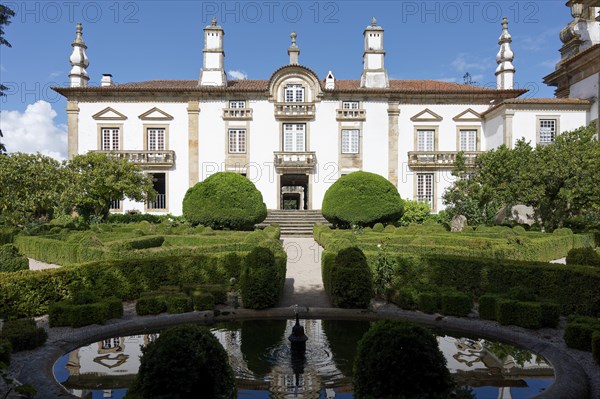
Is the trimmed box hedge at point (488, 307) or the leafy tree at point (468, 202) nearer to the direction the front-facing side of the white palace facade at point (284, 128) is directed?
the trimmed box hedge

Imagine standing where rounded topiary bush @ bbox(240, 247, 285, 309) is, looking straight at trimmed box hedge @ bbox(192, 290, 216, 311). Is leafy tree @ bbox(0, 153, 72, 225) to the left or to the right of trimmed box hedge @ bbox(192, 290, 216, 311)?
right

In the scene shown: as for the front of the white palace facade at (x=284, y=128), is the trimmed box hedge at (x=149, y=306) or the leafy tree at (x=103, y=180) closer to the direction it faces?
the trimmed box hedge

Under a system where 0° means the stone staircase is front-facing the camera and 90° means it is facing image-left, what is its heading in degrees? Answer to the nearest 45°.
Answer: approximately 0°

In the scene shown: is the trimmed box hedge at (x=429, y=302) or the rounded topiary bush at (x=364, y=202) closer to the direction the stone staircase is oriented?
the trimmed box hedge

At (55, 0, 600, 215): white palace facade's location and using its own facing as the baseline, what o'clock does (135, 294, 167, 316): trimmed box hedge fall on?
The trimmed box hedge is roughly at 12 o'clock from the white palace facade.

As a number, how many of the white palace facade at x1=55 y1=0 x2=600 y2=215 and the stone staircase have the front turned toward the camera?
2

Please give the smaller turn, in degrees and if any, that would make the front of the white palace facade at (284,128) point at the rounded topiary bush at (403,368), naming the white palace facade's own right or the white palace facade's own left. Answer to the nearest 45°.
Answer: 0° — it already faces it
